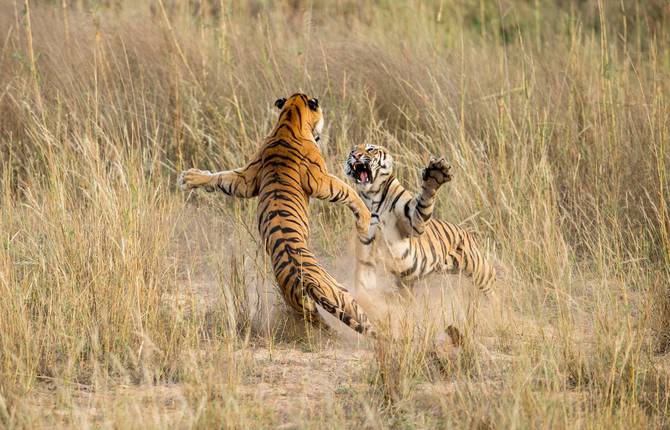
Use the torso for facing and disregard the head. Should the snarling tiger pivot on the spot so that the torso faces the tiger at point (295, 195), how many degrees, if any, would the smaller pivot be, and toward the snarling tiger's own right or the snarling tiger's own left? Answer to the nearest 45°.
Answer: approximately 45° to the snarling tiger's own right

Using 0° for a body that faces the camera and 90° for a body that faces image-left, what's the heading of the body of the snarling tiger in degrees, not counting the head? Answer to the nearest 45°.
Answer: approximately 45°
